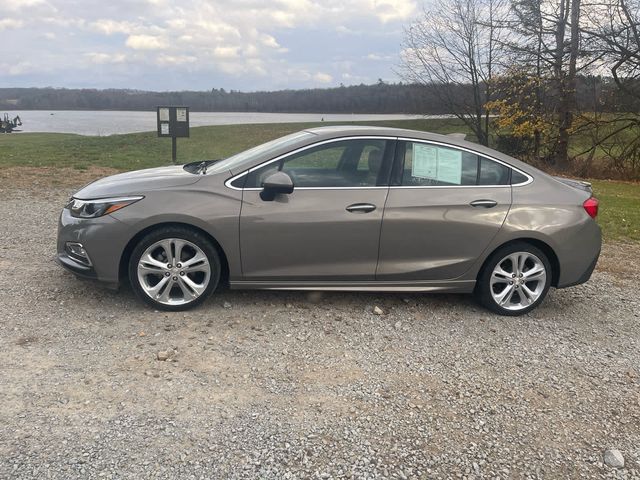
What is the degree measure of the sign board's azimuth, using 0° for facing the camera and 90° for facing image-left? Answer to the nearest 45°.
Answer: approximately 0°

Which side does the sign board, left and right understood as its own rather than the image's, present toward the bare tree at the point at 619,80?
left

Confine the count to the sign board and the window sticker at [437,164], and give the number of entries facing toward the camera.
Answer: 2

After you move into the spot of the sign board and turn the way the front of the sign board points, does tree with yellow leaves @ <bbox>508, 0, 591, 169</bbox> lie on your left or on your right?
on your left

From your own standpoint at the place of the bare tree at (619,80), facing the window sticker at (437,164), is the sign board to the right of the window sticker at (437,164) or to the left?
right

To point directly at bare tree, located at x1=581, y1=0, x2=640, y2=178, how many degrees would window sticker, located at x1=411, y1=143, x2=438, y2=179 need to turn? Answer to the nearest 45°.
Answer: approximately 180°

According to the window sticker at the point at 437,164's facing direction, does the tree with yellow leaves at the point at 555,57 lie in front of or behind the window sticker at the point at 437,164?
behind

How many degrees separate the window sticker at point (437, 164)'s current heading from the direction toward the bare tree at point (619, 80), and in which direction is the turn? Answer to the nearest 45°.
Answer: approximately 180°
